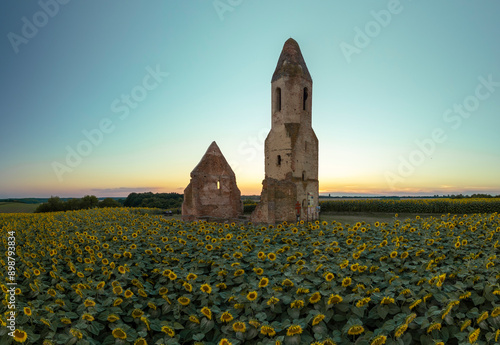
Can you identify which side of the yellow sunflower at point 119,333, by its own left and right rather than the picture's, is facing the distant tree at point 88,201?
back

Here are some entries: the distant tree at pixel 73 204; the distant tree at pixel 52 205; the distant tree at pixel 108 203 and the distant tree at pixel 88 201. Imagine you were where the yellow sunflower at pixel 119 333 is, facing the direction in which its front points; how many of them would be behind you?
4

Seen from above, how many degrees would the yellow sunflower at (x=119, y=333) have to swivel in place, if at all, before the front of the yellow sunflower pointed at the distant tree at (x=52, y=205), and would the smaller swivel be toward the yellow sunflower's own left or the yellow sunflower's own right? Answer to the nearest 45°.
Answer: approximately 180°

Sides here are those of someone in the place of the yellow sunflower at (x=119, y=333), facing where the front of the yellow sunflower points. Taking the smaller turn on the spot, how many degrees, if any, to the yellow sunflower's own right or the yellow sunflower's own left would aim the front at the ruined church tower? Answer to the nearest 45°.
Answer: approximately 135° to the yellow sunflower's own left

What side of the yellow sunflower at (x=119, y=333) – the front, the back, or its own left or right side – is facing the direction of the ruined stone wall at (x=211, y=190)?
back

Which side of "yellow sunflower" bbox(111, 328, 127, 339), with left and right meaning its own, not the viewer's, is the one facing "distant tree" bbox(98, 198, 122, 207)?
back

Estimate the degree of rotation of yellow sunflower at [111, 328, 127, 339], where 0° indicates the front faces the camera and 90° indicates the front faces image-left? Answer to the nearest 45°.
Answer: approximately 0°

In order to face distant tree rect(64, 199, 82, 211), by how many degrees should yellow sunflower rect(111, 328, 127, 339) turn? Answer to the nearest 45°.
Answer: approximately 180°
